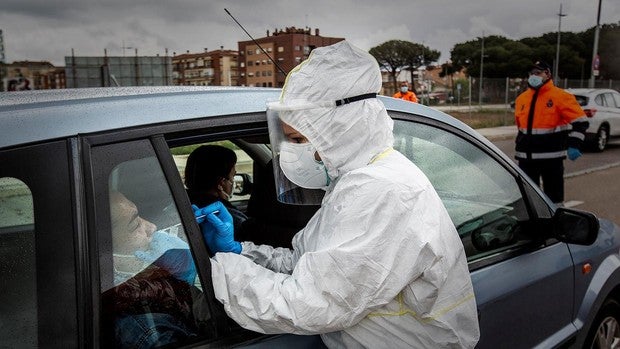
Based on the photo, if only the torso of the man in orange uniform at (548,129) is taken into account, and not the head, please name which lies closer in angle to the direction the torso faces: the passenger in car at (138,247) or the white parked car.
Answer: the passenger in car

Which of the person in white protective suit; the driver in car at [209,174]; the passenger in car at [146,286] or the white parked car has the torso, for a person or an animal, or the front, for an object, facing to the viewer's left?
the person in white protective suit

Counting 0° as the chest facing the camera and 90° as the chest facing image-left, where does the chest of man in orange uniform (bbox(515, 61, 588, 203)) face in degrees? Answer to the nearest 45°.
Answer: approximately 45°

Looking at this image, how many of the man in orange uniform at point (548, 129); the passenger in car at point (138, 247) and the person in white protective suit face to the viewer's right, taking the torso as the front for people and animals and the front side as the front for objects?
1

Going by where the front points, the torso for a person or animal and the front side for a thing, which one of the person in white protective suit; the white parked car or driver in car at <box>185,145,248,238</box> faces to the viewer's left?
the person in white protective suit

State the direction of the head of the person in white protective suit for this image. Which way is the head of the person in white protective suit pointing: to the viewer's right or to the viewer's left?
to the viewer's left

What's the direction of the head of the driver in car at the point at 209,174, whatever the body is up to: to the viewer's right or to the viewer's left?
to the viewer's right

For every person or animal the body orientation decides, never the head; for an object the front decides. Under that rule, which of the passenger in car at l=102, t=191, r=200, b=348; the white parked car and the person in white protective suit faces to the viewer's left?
the person in white protective suit

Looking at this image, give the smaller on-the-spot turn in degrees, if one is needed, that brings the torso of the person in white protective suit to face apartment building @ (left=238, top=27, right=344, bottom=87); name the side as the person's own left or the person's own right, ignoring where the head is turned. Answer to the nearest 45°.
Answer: approximately 90° to the person's own right

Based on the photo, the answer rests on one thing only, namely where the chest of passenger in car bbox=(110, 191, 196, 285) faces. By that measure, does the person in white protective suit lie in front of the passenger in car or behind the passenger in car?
in front

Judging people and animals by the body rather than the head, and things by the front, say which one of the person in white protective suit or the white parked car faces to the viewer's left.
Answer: the person in white protective suit

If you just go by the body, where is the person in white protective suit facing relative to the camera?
to the viewer's left

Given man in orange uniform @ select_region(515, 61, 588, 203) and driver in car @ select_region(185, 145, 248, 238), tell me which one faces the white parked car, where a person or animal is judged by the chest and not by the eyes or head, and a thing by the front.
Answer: the driver in car
